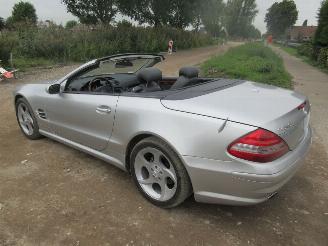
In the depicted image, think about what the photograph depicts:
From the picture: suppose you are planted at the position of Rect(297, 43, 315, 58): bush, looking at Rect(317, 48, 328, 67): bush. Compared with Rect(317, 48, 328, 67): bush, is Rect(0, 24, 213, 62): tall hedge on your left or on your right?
right

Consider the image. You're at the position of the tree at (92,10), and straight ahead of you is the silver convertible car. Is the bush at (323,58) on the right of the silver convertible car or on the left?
left

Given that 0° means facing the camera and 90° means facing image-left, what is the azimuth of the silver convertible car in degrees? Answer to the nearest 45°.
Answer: approximately 135°

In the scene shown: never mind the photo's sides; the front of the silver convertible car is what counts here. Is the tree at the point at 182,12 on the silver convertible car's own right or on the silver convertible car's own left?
on the silver convertible car's own right

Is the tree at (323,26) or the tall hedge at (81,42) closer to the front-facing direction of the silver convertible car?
the tall hedge

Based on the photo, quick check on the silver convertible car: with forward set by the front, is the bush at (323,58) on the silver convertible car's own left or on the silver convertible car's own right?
on the silver convertible car's own right

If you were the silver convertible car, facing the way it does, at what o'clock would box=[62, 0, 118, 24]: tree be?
The tree is roughly at 1 o'clock from the silver convertible car.
